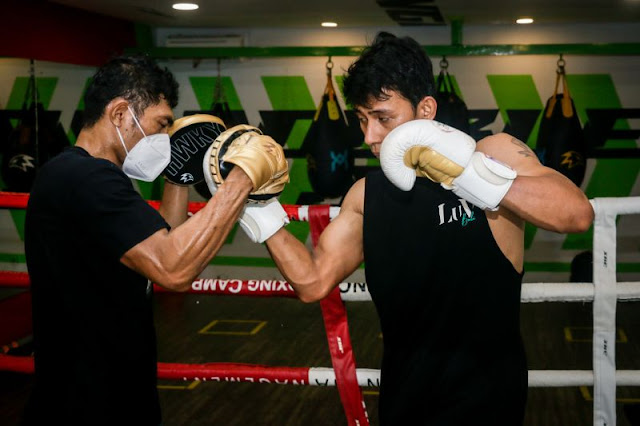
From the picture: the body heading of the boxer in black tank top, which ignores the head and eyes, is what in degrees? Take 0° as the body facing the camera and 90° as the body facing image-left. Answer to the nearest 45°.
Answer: approximately 45°

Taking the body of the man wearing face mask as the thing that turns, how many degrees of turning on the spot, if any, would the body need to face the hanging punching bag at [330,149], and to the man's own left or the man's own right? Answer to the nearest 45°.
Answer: approximately 90° to the man's own left

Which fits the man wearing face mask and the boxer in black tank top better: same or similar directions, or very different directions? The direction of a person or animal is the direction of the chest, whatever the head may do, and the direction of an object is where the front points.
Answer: very different directions

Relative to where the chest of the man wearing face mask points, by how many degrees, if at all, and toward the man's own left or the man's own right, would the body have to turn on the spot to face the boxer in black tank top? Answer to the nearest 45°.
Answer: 0° — they already face them

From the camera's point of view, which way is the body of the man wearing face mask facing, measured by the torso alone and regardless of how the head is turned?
to the viewer's right

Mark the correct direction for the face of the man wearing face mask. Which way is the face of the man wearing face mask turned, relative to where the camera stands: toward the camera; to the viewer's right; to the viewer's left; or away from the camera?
to the viewer's right

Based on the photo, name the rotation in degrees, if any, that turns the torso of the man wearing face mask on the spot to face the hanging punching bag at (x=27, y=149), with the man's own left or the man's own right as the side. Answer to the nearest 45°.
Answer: approximately 90° to the man's own left

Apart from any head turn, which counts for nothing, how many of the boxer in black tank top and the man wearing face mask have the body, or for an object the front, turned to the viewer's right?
1

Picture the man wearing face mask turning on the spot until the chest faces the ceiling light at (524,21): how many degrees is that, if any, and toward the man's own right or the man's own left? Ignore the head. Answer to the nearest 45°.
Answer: approximately 45° to the man's own left

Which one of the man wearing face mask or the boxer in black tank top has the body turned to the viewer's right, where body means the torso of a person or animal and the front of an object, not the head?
the man wearing face mask
